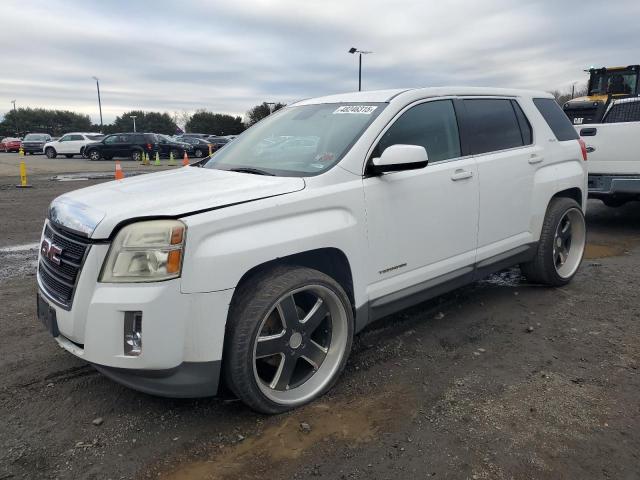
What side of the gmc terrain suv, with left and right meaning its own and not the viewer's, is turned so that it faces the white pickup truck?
back

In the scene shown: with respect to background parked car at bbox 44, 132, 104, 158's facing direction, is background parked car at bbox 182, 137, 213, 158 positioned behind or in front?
behind

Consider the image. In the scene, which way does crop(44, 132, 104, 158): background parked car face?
to the viewer's left

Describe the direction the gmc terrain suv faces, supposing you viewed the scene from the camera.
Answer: facing the viewer and to the left of the viewer

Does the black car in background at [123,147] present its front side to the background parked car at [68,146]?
yes

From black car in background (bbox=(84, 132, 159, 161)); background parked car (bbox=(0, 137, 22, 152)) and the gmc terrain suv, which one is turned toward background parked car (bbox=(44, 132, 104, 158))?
the black car in background

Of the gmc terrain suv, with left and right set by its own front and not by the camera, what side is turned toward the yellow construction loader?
back

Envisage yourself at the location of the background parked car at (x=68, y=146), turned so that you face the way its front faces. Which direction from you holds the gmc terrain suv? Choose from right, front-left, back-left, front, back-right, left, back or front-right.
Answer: left

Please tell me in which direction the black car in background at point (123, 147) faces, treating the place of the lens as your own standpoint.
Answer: facing away from the viewer and to the left of the viewer

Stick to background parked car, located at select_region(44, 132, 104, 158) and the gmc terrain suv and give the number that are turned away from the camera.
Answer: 0

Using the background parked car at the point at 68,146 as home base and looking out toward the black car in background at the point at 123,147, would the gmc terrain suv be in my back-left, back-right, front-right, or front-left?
front-right

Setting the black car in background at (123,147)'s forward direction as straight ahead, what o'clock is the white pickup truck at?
The white pickup truck is roughly at 7 o'clock from the black car in background.

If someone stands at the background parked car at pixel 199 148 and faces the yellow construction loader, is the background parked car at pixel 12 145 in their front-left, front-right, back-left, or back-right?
back-right

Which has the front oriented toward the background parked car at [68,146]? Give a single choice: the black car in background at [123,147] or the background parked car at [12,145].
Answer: the black car in background
